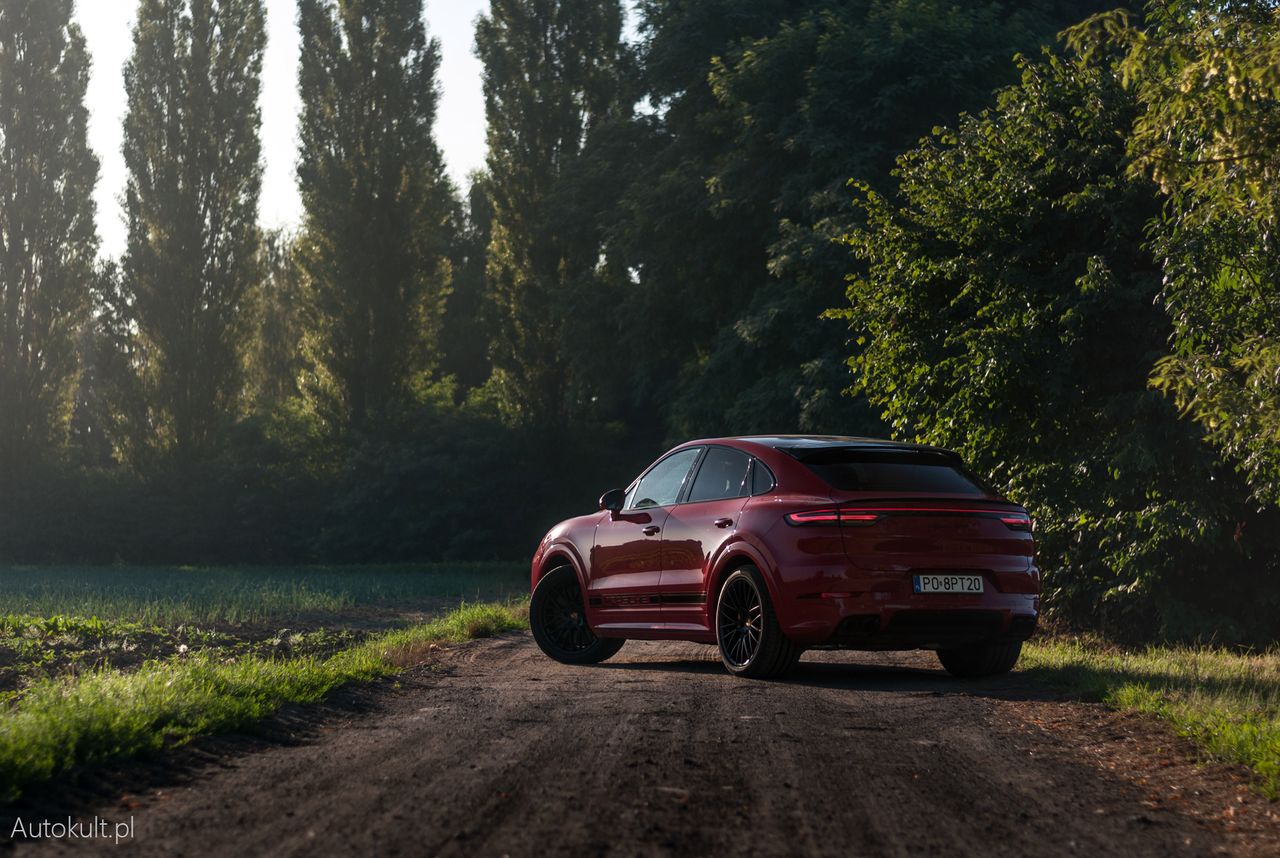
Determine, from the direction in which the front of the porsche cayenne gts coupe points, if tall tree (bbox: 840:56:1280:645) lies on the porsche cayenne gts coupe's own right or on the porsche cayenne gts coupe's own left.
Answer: on the porsche cayenne gts coupe's own right

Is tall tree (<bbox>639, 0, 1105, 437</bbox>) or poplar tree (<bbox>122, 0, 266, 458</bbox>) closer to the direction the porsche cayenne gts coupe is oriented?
the poplar tree

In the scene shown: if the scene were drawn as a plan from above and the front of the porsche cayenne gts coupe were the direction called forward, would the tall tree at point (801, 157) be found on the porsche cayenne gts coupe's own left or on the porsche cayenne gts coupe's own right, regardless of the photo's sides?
on the porsche cayenne gts coupe's own right

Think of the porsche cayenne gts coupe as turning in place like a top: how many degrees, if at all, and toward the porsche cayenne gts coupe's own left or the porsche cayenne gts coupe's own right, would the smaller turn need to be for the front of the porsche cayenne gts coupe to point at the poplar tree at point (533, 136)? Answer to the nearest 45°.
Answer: approximately 45° to the porsche cayenne gts coupe's own right

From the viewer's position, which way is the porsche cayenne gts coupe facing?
facing away from the viewer and to the left of the viewer

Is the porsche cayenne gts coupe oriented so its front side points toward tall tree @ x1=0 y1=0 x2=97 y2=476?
yes

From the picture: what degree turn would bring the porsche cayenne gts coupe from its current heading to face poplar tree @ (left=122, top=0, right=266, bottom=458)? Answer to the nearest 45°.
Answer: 0° — it already faces it
